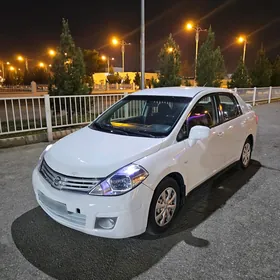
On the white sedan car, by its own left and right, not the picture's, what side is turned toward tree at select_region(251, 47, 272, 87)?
back

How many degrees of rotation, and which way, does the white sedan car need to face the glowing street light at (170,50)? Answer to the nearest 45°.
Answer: approximately 135° to its right

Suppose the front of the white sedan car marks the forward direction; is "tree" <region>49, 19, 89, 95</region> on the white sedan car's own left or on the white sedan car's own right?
on the white sedan car's own right

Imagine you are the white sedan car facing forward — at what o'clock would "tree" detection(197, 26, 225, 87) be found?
The tree is roughly at 5 o'clock from the white sedan car.

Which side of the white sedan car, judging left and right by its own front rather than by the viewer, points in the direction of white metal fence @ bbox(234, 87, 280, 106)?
back

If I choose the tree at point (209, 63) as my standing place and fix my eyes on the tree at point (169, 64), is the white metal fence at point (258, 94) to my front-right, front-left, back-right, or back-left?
back-left

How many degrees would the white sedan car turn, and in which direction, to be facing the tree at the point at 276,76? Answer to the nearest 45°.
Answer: approximately 180°

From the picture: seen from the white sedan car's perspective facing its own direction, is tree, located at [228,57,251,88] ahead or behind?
behind

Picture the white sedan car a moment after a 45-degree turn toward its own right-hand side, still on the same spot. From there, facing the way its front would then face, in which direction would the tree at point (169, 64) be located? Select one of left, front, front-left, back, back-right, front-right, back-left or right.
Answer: right

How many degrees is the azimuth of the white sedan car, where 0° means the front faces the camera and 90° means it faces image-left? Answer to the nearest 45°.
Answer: approximately 45°
